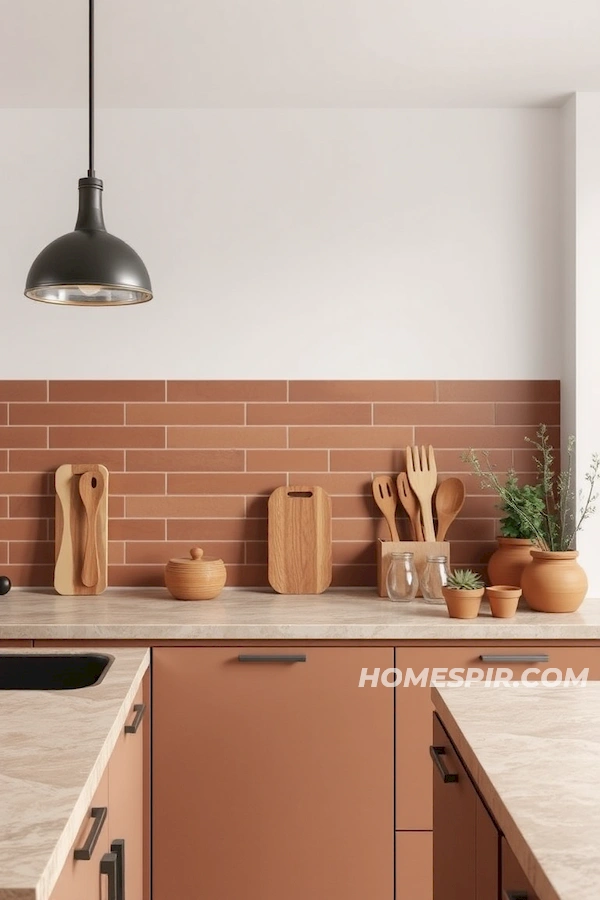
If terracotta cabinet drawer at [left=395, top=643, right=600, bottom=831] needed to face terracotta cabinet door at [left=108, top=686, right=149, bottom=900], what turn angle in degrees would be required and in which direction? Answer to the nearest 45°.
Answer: approximately 45° to its right

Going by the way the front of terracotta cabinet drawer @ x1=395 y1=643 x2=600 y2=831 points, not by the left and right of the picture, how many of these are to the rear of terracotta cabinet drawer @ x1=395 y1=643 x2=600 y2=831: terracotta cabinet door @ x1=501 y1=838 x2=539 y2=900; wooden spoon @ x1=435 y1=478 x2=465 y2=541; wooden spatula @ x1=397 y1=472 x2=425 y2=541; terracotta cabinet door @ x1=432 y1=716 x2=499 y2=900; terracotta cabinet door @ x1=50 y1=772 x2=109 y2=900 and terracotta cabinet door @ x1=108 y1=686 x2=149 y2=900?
2

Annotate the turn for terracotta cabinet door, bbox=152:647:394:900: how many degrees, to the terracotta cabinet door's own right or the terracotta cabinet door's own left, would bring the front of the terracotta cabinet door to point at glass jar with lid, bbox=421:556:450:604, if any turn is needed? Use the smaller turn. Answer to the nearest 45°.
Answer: approximately 135° to the terracotta cabinet door's own left

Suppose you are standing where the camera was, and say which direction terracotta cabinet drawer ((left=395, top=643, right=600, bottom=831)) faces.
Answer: facing the viewer

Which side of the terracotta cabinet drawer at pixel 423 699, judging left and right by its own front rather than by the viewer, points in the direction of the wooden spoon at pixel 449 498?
back

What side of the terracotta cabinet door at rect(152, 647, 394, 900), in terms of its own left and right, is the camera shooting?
front

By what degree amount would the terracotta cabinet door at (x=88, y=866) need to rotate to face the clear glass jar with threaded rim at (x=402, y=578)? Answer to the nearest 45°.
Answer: approximately 45° to its left

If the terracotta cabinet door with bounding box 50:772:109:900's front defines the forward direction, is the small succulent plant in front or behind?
in front

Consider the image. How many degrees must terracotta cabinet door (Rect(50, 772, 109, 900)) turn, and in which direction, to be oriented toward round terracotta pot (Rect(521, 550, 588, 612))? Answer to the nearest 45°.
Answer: approximately 45° to its left

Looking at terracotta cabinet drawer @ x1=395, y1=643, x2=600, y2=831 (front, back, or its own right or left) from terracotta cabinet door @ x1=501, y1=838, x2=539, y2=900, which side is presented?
front

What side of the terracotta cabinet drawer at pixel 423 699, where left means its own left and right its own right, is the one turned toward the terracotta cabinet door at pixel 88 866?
front

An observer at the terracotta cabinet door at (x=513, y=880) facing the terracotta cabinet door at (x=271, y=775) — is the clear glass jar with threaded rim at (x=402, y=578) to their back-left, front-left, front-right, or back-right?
front-right

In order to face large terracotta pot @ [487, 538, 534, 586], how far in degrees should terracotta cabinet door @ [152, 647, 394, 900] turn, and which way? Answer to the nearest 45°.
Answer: approximately 135° to its left

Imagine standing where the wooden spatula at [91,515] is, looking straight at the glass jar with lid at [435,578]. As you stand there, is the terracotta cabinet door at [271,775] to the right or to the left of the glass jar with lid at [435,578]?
right

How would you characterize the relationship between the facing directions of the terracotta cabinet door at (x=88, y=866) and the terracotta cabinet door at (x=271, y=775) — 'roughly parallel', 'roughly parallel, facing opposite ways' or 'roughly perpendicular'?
roughly perpendicular

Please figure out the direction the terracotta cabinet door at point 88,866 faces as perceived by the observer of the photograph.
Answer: facing to the right of the viewer
